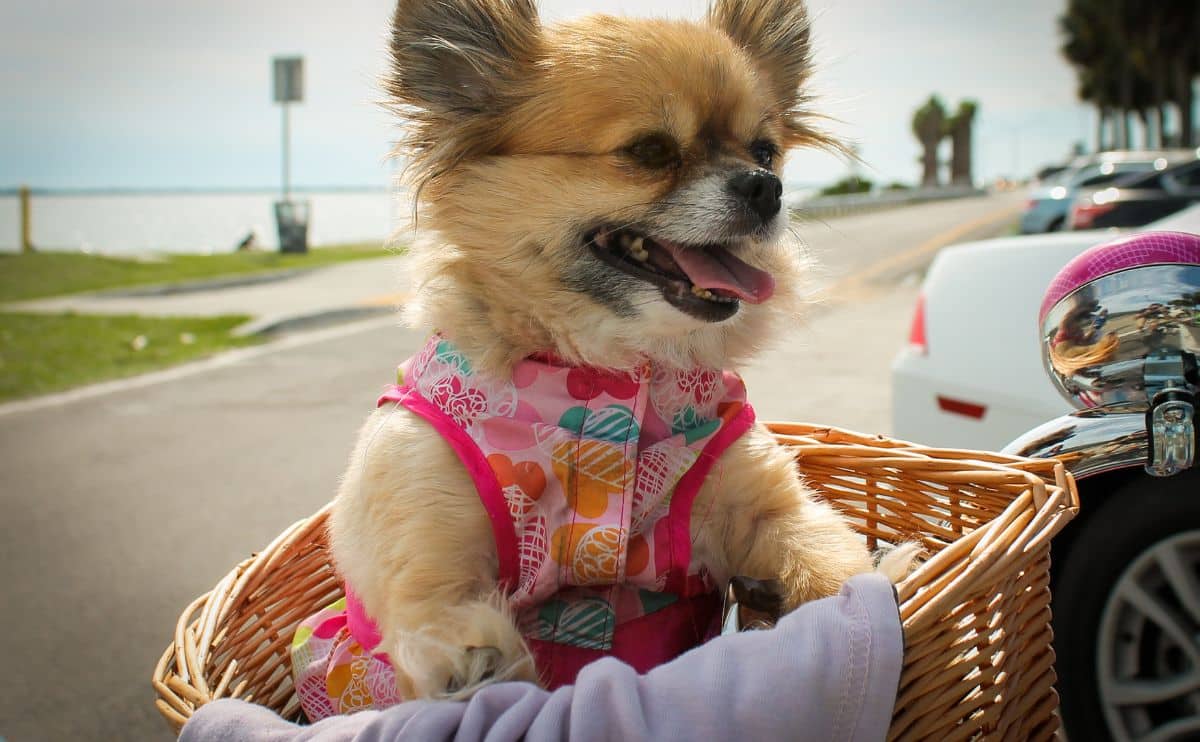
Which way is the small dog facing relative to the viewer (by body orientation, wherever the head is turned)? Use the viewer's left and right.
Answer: facing the viewer and to the right of the viewer

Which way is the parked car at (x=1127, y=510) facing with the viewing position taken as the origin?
facing to the right of the viewer

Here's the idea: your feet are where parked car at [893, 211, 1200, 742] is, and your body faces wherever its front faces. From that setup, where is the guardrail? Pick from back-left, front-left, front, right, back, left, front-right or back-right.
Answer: left

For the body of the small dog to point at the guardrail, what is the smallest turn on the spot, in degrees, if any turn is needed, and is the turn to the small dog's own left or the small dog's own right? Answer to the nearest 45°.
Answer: approximately 135° to the small dog's own left

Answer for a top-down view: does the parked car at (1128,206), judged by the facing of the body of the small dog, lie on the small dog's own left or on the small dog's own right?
on the small dog's own left
